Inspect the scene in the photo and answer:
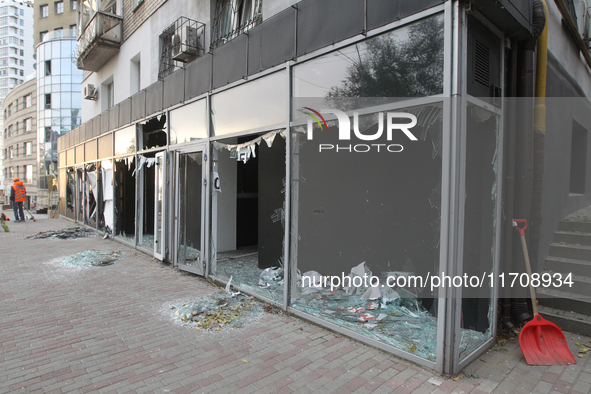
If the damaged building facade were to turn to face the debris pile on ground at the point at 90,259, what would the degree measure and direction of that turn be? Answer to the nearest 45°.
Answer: approximately 90° to its right

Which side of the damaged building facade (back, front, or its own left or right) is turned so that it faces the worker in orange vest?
right

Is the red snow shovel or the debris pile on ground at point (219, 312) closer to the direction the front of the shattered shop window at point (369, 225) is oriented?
the debris pile on ground

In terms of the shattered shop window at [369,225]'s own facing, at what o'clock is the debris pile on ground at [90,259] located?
The debris pile on ground is roughly at 2 o'clock from the shattered shop window.

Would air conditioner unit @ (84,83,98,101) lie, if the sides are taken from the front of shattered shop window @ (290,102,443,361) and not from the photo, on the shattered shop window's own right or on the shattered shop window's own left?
on the shattered shop window's own right

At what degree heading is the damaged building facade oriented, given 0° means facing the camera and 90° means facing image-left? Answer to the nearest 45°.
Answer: approximately 45°

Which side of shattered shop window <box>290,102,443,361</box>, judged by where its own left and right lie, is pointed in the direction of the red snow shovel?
left

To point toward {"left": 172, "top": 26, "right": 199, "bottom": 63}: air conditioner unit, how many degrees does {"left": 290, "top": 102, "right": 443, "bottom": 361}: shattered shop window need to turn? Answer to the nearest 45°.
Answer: approximately 90° to its right

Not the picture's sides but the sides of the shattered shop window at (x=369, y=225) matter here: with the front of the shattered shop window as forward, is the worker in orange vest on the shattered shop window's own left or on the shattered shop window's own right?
on the shattered shop window's own right

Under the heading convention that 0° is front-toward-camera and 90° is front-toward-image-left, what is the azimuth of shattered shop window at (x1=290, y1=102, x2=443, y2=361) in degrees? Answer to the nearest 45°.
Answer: approximately 45°
